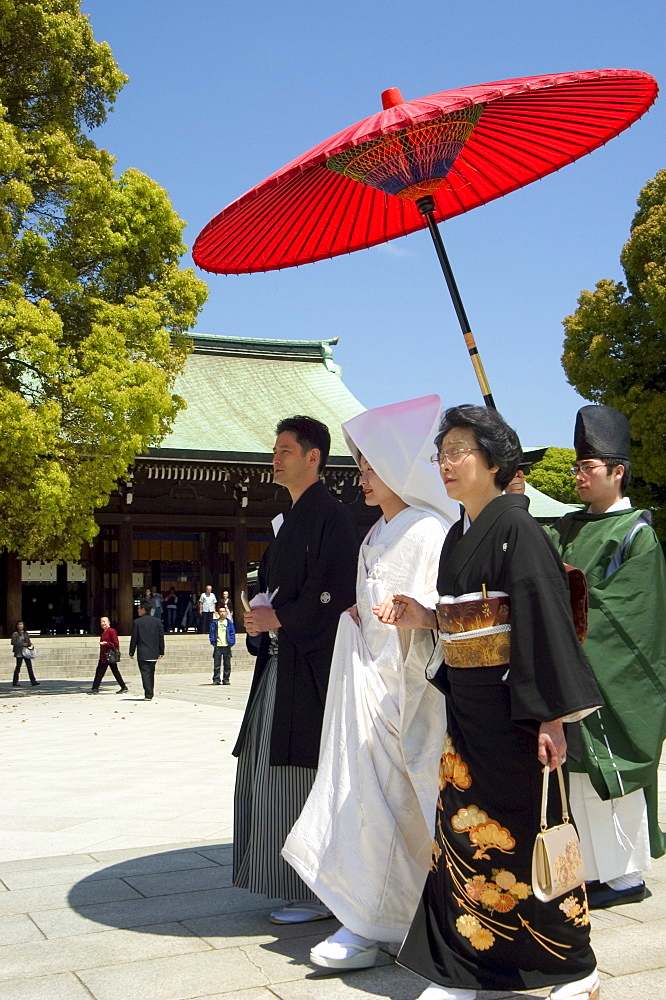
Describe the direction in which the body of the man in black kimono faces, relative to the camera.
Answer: to the viewer's left

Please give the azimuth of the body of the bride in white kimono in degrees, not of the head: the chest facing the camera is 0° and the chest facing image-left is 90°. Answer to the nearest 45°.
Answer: approximately 90°

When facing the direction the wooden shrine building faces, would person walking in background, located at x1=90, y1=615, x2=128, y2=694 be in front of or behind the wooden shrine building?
in front

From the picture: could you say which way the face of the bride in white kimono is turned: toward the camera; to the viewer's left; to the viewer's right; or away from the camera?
to the viewer's left

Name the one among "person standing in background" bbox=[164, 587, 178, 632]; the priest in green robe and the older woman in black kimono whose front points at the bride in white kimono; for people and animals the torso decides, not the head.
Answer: the priest in green robe

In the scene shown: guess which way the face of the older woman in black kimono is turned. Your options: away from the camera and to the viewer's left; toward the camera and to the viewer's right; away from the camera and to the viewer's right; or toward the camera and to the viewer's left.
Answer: toward the camera and to the viewer's left

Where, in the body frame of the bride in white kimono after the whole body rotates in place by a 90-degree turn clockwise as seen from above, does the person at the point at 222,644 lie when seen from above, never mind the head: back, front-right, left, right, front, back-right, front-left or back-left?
front

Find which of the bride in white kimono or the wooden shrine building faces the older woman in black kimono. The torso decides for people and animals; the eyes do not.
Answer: the wooden shrine building

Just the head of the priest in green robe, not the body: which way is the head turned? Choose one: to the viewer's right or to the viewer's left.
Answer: to the viewer's left

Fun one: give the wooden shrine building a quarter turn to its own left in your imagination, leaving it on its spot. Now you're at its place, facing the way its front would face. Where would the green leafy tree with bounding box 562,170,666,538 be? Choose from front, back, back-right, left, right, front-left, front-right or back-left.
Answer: front-right

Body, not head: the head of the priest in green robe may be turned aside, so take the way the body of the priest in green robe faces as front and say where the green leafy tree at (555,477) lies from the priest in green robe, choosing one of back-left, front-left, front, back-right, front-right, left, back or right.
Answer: back-right

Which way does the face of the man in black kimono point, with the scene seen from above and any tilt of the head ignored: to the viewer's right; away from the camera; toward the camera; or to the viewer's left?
to the viewer's left

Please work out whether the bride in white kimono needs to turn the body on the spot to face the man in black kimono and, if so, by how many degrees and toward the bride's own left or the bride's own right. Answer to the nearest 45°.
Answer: approximately 45° to the bride's own right
